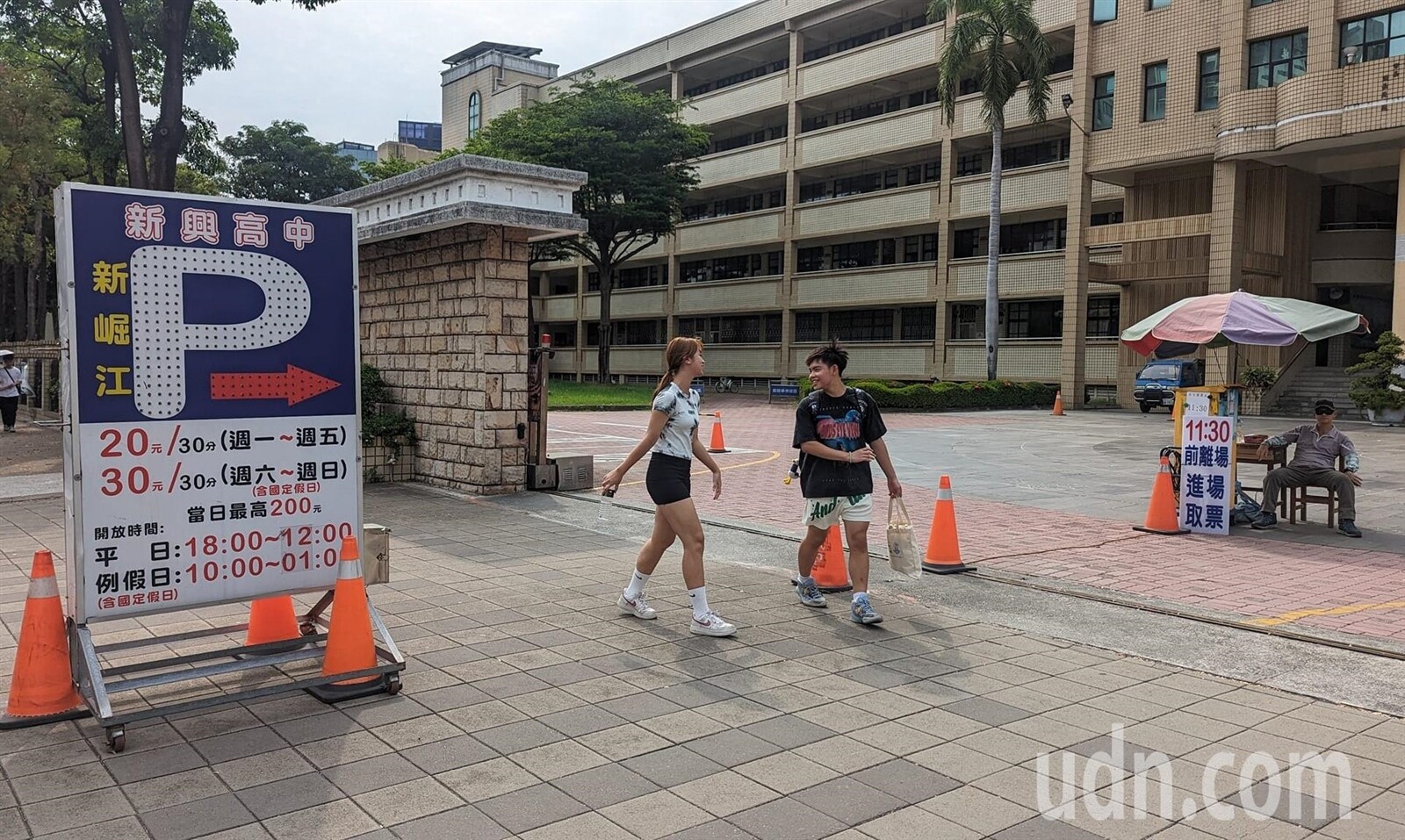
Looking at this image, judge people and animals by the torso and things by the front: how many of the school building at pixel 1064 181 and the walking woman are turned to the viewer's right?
1

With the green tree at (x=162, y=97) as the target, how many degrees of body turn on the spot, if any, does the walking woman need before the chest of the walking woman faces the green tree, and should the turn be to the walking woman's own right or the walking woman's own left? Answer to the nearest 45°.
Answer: approximately 135° to the walking woman's own left

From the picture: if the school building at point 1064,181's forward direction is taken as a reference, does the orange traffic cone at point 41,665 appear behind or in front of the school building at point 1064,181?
in front

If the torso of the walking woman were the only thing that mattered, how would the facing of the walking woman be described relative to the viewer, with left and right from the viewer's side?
facing to the right of the viewer

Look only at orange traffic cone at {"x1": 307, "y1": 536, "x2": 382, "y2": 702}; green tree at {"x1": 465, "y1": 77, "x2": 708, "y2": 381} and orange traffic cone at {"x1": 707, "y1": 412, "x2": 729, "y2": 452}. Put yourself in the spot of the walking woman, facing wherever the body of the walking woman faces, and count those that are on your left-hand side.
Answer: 2

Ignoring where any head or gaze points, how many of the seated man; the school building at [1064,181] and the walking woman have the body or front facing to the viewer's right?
1

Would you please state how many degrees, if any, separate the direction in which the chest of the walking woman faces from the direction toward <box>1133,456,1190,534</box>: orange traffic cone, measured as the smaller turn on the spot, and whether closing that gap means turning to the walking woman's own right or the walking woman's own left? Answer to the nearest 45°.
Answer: approximately 45° to the walking woman's own left

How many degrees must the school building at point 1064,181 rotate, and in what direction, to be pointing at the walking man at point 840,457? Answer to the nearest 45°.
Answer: approximately 45° to its left

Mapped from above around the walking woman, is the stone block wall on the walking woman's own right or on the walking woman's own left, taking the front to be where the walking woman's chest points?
on the walking woman's own left

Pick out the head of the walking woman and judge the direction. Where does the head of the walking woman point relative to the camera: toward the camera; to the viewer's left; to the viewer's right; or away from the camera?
to the viewer's right

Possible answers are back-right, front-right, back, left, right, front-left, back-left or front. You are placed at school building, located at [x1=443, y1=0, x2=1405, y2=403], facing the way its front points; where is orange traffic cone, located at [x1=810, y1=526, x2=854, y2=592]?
front-left

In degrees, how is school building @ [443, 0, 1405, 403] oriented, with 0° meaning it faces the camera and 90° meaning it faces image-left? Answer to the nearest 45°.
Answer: approximately 45°

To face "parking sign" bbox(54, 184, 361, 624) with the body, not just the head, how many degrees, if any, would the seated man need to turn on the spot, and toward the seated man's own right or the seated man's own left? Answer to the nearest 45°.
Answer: approximately 45° to the seated man's own right
